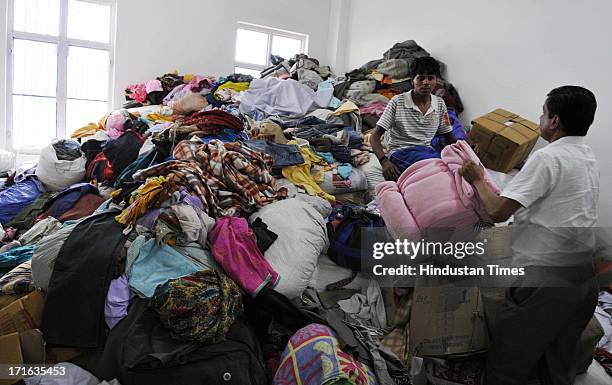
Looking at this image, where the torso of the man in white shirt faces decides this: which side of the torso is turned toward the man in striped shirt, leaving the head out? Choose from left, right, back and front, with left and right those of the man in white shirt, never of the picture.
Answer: front

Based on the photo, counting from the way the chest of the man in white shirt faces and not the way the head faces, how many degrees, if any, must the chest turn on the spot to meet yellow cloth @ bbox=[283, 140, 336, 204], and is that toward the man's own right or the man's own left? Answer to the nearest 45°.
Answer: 0° — they already face it

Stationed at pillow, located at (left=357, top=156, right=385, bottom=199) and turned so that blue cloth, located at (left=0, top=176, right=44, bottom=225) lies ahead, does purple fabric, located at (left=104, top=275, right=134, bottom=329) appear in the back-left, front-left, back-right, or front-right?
front-left

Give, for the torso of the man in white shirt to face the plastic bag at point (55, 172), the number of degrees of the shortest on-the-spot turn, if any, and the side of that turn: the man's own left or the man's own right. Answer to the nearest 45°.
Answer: approximately 45° to the man's own left

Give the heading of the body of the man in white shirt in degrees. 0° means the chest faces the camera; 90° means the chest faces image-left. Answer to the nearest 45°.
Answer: approximately 135°

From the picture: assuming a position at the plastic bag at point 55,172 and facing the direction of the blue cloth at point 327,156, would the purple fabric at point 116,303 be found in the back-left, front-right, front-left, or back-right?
front-right

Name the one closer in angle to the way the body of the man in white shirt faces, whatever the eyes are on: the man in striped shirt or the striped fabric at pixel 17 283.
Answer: the man in striped shirt

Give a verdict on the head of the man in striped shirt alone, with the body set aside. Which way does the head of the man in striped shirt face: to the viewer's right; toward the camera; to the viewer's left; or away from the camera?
toward the camera

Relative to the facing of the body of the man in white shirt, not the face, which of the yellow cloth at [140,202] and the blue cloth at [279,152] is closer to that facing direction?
the blue cloth

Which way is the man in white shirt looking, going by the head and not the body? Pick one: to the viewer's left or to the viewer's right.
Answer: to the viewer's left

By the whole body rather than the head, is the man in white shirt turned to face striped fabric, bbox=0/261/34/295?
no
